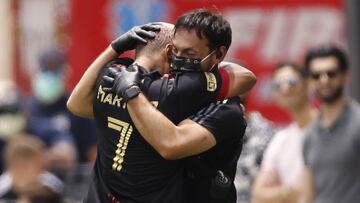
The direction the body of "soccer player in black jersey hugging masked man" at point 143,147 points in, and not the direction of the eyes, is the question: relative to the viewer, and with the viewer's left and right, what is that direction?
facing away from the viewer and to the right of the viewer

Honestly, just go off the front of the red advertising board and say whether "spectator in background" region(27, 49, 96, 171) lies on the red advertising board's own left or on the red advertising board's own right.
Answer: on the red advertising board's own right

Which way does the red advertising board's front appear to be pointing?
toward the camera

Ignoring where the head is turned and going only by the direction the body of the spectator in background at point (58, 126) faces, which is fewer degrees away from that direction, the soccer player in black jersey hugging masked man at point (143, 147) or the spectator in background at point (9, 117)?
the soccer player in black jersey hugging masked man

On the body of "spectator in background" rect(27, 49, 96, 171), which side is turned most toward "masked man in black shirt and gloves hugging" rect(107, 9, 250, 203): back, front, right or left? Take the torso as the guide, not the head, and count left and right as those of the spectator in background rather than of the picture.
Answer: front

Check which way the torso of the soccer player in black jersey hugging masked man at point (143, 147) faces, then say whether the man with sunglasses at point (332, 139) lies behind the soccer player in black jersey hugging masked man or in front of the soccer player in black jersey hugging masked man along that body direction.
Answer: in front

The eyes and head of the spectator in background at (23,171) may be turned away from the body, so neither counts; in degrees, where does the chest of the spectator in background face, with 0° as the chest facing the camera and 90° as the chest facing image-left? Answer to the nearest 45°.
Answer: approximately 0°
